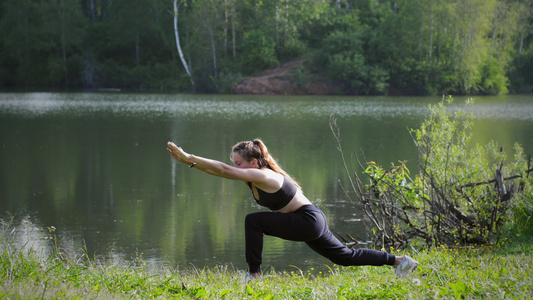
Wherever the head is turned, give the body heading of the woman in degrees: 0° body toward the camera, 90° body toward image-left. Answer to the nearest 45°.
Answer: approximately 90°

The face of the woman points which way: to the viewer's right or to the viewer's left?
to the viewer's left

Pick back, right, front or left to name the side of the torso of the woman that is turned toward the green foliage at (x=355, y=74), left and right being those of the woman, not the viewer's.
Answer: right

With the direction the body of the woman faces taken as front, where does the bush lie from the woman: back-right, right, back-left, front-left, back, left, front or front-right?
back-right
